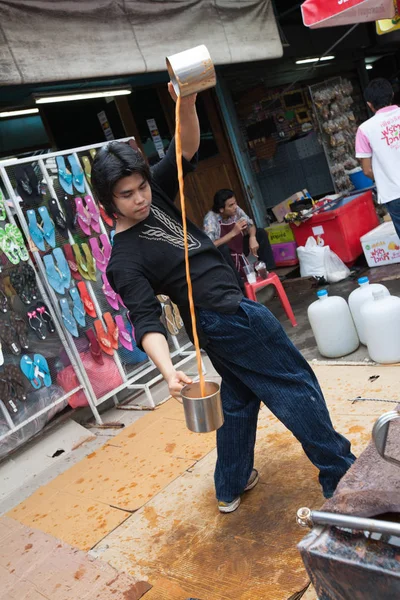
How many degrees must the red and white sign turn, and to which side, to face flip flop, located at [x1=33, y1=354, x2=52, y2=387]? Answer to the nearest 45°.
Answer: approximately 45° to its right

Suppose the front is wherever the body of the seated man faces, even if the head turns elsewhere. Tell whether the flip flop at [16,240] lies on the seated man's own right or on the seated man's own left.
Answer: on the seated man's own right

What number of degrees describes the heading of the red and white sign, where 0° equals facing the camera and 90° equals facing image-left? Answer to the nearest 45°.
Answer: approximately 0°

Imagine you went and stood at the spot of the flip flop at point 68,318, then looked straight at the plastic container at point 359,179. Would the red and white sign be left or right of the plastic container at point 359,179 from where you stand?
right

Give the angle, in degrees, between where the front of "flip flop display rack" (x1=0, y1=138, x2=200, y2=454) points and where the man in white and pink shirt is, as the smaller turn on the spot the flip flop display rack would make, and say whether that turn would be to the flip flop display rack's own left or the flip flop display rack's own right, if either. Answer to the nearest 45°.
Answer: approximately 45° to the flip flop display rack's own left

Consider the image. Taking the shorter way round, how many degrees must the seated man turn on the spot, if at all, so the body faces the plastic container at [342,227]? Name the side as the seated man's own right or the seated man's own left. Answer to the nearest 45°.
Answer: approximately 90° to the seated man's own left

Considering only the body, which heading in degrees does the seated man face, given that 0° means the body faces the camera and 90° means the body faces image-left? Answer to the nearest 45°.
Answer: approximately 315°

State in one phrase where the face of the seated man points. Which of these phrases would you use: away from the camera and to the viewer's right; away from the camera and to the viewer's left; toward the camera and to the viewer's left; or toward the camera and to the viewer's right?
toward the camera and to the viewer's right

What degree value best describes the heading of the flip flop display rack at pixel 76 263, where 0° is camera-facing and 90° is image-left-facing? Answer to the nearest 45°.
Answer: approximately 315°
